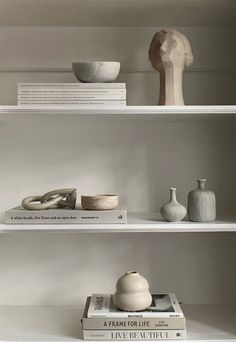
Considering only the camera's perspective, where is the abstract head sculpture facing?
facing the viewer and to the left of the viewer

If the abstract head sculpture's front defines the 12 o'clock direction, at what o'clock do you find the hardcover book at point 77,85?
The hardcover book is roughly at 1 o'clock from the abstract head sculpture.
